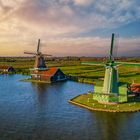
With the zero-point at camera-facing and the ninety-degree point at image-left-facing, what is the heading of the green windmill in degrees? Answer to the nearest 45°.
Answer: approximately 0°
